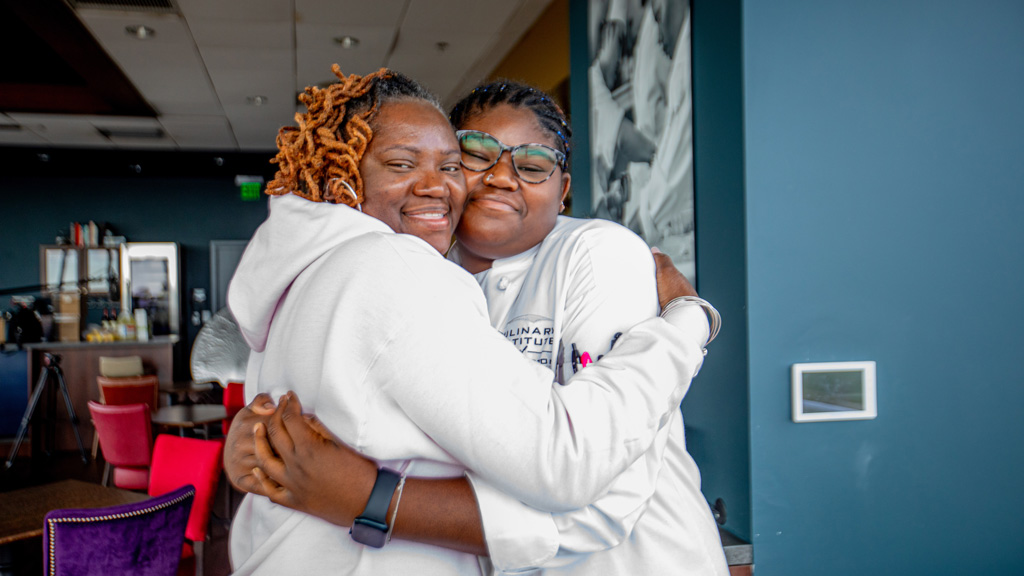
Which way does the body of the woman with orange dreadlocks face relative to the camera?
to the viewer's right

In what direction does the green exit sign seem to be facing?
toward the camera

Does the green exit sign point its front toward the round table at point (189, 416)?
yes

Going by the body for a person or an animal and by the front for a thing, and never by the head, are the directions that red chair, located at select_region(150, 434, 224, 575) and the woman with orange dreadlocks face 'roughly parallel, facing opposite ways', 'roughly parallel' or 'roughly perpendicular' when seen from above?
roughly perpendicular

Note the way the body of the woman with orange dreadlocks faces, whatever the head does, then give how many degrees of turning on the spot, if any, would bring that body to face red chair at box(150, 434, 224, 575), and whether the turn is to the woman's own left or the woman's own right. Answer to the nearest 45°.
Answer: approximately 135° to the woman's own left

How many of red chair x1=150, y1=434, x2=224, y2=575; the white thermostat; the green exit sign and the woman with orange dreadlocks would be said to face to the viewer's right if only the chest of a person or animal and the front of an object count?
1

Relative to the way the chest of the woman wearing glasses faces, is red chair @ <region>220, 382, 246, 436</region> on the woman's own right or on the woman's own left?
on the woman's own right

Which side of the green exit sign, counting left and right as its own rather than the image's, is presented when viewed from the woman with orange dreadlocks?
front
